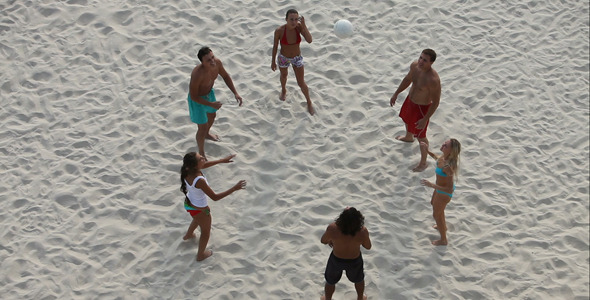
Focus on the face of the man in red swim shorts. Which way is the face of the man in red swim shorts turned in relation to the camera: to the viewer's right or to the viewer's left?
to the viewer's left

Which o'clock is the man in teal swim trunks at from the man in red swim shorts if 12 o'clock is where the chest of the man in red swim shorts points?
The man in teal swim trunks is roughly at 1 o'clock from the man in red swim shorts.

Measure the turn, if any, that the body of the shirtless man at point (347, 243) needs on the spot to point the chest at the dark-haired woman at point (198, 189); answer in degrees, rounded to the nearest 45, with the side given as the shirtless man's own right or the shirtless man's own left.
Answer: approximately 90° to the shirtless man's own left

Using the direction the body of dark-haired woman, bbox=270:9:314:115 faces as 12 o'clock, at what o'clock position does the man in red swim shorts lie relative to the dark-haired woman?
The man in red swim shorts is roughly at 10 o'clock from the dark-haired woman.

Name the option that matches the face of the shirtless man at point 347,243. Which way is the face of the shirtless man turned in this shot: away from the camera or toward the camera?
away from the camera

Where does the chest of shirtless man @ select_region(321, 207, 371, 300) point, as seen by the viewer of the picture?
away from the camera

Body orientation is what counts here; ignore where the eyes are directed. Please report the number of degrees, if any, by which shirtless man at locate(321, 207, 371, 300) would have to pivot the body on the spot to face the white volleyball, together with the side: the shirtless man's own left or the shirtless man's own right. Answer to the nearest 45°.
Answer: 0° — they already face it

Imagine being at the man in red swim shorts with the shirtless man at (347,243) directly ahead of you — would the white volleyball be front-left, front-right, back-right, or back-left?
back-right

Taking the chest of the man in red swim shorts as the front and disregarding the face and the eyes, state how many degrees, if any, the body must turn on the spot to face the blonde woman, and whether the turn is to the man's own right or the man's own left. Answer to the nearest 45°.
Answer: approximately 45° to the man's own left

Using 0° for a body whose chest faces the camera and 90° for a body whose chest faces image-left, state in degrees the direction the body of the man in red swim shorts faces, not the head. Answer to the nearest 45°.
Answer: approximately 45°

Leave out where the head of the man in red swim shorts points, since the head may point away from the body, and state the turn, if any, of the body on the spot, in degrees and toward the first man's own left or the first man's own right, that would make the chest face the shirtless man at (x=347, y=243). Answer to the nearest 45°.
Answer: approximately 45° to the first man's own left

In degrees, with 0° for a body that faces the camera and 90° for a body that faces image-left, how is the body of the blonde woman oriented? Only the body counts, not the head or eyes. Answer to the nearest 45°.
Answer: approximately 90°

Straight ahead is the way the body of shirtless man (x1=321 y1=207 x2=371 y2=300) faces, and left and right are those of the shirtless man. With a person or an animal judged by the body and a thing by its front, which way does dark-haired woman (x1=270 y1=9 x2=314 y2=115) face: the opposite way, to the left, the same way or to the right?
the opposite way

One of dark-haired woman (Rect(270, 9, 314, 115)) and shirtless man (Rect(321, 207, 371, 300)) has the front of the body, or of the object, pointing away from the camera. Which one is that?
the shirtless man

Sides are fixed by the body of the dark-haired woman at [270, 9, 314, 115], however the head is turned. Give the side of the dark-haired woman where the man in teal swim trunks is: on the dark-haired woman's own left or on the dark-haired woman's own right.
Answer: on the dark-haired woman's own right

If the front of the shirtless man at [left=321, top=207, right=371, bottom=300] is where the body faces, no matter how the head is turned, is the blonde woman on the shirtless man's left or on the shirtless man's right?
on the shirtless man's right
